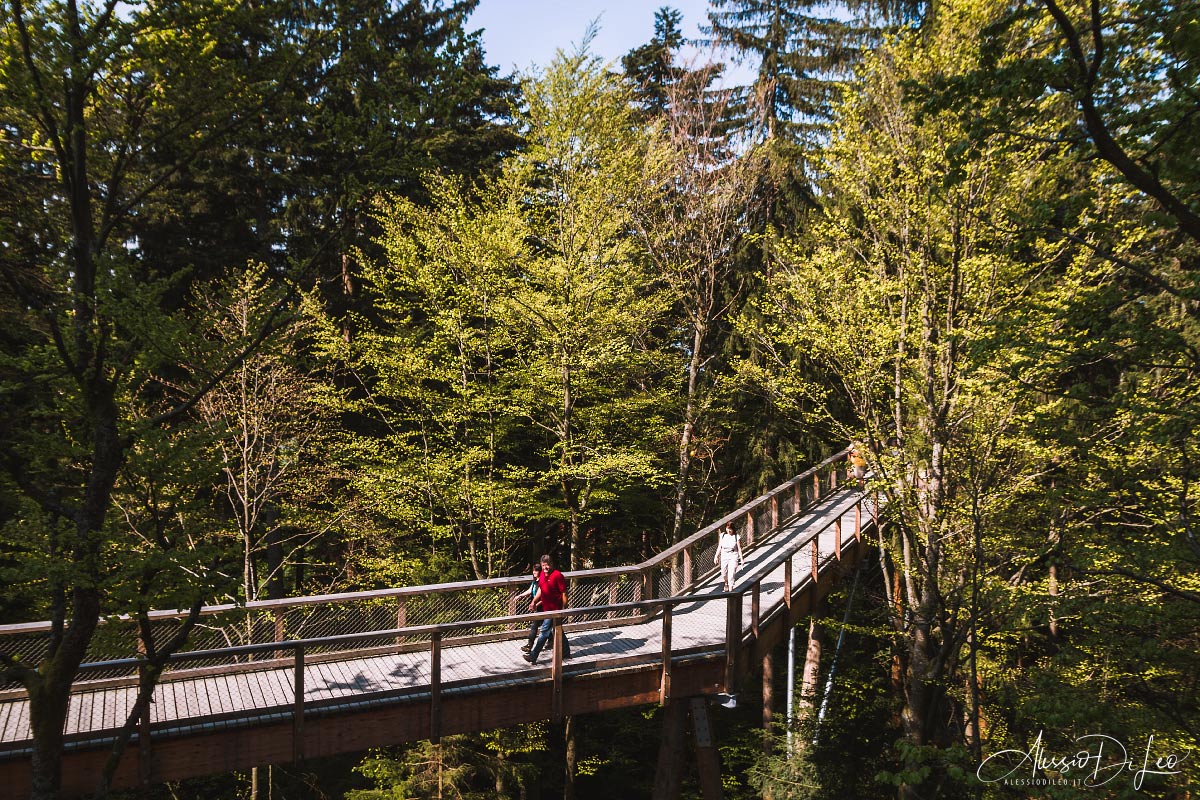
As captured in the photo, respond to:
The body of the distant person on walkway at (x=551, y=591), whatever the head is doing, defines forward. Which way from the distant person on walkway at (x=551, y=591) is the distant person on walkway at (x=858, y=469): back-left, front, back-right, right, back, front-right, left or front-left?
back

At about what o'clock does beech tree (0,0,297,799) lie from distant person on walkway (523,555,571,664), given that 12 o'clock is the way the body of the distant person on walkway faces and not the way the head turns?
The beech tree is roughly at 12 o'clock from the distant person on walkway.

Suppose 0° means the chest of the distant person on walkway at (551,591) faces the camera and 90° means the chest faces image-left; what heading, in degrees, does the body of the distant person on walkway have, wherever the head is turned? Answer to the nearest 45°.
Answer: approximately 45°
